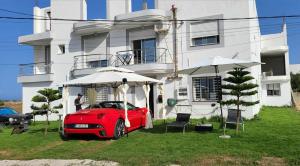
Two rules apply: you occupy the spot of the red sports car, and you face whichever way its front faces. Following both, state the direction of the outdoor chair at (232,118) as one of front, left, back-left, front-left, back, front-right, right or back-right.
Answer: back-left

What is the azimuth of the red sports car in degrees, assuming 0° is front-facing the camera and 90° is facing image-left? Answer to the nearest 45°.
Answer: approximately 45°

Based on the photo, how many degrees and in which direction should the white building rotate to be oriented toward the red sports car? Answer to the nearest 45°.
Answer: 0° — it already faces it

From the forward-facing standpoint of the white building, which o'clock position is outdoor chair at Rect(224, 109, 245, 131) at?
The outdoor chair is roughly at 11 o'clock from the white building.

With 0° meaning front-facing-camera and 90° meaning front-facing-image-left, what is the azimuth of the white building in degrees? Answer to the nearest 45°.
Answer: approximately 0°
